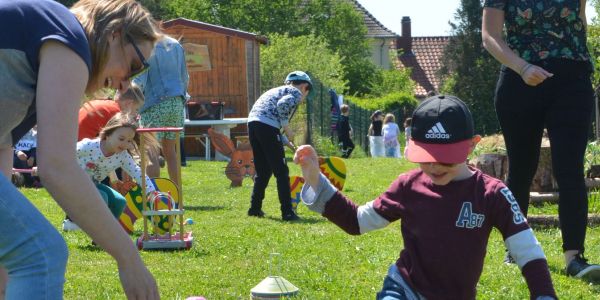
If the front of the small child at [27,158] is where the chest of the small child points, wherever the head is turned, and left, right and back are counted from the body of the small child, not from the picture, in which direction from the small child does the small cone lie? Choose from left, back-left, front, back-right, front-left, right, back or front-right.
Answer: front

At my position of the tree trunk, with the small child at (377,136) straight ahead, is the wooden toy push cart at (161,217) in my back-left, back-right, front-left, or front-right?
back-left

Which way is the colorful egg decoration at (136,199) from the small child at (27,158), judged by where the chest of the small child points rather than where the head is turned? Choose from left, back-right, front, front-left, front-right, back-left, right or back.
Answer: front

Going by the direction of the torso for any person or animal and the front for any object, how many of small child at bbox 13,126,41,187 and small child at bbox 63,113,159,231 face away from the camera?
0

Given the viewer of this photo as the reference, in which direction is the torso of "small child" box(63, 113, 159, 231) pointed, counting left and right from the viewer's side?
facing the viewer and to the right of the viewer

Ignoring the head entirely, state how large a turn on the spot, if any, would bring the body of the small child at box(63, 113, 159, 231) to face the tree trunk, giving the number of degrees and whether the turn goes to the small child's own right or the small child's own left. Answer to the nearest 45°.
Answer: approximately 45° to the small child's own left

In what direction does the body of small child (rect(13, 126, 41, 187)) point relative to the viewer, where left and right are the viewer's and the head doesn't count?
facing the viewer

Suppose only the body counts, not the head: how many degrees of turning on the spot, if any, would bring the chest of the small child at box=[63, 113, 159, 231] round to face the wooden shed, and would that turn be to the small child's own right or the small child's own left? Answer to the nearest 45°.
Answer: approximately 135° to the small child's own left
